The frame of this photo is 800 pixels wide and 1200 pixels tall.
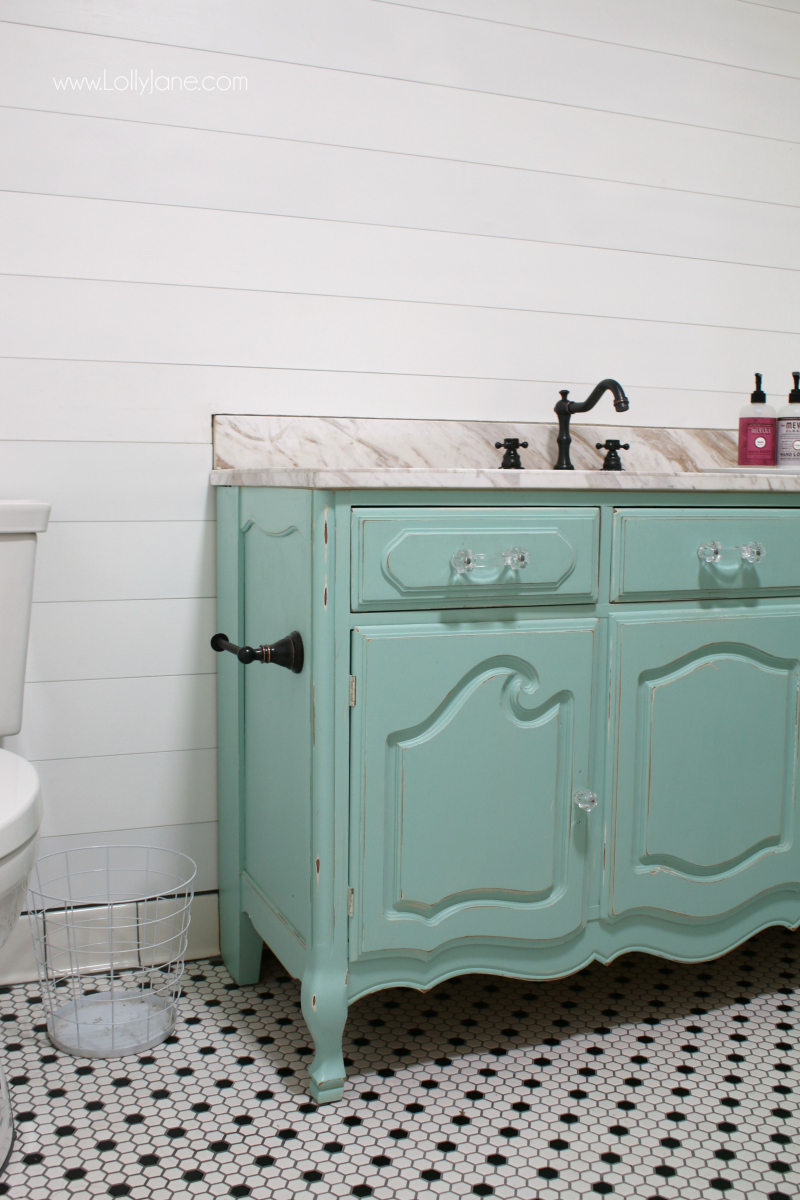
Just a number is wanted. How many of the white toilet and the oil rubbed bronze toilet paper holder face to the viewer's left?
1

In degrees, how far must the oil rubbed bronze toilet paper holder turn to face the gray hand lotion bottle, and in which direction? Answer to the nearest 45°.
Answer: approximately 135° to its right

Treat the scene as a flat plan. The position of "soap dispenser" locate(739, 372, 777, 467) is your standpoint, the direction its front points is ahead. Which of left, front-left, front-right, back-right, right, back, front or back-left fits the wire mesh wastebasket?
front-right

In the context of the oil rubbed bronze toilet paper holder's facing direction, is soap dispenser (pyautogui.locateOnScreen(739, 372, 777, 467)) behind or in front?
behind

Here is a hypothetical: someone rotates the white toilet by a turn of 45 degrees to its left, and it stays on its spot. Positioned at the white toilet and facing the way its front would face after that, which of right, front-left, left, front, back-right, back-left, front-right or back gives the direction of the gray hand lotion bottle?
front-left

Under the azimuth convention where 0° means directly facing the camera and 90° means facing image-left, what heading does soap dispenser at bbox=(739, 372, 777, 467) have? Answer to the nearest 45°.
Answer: approximately 0°

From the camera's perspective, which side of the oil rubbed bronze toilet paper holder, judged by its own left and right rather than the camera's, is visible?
left

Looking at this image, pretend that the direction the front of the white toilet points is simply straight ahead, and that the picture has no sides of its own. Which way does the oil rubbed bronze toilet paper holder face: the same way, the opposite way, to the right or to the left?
to the right

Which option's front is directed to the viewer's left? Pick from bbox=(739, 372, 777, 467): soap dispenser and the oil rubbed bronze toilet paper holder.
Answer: the oil rubbed bronze toilet paper holder
